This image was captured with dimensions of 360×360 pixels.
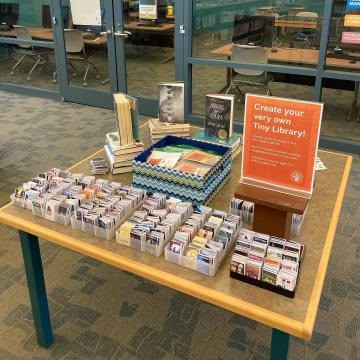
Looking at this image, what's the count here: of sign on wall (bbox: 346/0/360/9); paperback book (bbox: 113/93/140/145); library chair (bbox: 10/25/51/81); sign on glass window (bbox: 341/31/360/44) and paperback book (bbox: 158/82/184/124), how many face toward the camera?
3

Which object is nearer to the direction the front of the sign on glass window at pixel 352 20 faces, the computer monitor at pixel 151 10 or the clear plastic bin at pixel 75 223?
the clear plastic bin

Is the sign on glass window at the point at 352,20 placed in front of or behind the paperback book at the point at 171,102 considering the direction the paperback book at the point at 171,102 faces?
behind

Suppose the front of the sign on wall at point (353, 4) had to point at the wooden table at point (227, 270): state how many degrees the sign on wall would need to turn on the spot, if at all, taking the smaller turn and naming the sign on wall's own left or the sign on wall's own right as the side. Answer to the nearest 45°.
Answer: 0° — it already faces it

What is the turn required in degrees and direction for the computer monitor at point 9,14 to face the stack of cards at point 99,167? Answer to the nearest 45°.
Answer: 0° — it already faces it

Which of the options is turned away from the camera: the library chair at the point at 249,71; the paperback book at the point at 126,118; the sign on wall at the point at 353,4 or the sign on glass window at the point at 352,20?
the library chair

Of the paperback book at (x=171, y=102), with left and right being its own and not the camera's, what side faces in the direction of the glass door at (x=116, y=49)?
back

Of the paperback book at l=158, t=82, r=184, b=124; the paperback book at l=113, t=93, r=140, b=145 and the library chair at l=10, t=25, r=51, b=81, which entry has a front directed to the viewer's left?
the paperback book at l=113, t=93, r=140, b=145

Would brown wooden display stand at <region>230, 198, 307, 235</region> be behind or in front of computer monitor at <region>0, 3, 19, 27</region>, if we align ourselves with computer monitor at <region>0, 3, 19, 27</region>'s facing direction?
in front

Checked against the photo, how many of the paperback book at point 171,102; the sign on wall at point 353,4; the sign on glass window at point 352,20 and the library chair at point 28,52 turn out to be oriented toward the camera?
3

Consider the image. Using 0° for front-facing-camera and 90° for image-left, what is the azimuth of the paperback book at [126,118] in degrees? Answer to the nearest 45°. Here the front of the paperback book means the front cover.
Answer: approximately 90°
